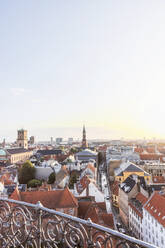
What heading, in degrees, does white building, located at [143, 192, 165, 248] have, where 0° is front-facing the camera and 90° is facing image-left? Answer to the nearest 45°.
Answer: approximately 45°

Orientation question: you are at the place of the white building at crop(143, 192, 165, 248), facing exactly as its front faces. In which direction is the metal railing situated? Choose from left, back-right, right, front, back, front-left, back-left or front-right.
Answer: front-left

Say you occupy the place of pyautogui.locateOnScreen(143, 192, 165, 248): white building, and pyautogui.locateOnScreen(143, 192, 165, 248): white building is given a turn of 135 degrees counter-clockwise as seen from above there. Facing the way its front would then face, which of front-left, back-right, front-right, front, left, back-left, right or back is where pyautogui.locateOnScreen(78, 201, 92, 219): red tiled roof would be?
back

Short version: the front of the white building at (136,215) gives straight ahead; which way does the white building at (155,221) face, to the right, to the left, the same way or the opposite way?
the same way

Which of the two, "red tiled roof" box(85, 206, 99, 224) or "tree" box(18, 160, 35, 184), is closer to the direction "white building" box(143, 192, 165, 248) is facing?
the red tiled roof

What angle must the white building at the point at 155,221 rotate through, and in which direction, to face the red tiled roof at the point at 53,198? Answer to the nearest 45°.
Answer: approximately 45° to its right

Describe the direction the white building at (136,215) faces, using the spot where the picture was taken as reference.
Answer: facing the viewer and to the left of the viewer

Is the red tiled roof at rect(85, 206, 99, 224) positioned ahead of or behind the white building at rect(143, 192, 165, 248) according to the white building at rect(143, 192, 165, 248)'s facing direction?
ahead

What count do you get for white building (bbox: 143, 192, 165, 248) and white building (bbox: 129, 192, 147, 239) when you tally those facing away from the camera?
0

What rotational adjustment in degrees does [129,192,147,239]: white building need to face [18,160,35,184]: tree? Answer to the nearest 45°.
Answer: approximately 90° to its right

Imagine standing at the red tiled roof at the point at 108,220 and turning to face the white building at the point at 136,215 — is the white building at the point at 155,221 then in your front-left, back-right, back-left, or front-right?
front-right

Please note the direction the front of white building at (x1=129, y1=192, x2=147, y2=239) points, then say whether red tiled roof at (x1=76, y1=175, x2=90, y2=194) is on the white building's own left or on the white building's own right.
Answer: on the white building's own right

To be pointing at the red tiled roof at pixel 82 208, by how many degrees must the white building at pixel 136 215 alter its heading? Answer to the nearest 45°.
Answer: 0° — it already faces it

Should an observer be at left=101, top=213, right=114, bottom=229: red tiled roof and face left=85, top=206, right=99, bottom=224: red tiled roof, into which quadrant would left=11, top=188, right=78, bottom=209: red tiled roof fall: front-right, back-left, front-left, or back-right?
front-right

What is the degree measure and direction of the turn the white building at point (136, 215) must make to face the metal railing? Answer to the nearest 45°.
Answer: approximately 45° to its left
